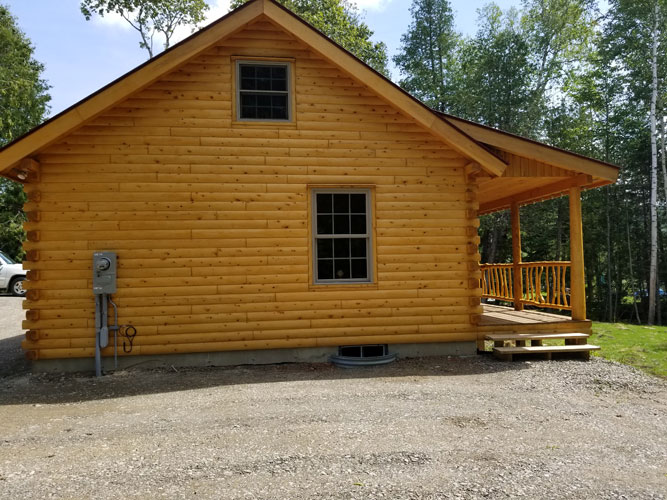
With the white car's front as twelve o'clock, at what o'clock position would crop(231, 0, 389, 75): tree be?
The tree is roughly at 12 o'clock from the white car.

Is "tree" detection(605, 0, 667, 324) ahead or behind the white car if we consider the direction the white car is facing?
ahead

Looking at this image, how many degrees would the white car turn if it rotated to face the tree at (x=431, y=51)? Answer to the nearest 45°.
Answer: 0° — it already faces it

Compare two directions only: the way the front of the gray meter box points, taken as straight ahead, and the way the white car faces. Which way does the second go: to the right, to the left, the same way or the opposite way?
to the left

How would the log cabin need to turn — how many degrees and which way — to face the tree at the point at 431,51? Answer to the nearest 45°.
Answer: approximately 90° to its left

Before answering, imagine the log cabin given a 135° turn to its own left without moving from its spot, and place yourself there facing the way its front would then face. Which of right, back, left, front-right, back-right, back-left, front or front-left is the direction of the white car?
front

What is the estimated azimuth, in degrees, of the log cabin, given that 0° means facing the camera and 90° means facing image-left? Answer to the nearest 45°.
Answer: approximately 270°

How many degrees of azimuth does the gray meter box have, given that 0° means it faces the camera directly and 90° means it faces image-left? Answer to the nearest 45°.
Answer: approximately 0°

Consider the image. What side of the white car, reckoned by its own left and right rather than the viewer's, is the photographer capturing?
right
